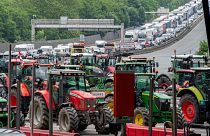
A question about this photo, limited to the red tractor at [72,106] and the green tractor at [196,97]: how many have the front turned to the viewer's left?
0

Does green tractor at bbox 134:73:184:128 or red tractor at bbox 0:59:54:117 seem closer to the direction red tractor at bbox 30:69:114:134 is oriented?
the green tractor

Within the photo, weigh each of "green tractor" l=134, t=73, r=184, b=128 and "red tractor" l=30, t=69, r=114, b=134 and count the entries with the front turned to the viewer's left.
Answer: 0
